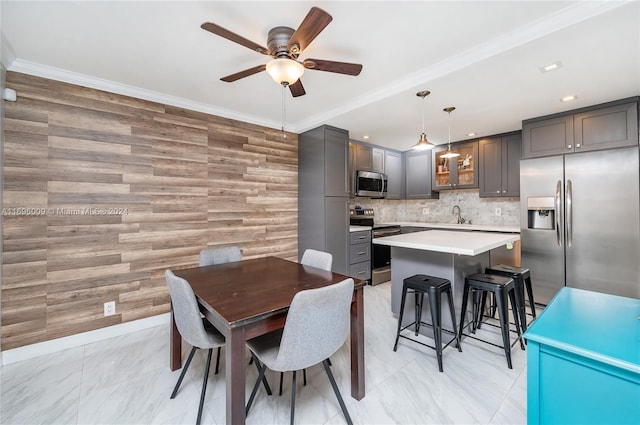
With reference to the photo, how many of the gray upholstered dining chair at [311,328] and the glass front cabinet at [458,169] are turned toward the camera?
1

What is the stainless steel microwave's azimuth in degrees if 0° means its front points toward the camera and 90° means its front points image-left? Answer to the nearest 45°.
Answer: approximately 315°

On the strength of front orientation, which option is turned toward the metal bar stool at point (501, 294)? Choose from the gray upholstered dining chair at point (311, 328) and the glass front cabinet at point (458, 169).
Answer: the glass front cabinet

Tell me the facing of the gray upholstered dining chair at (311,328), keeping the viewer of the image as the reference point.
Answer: facing away from the viewer and to the left of the viewer

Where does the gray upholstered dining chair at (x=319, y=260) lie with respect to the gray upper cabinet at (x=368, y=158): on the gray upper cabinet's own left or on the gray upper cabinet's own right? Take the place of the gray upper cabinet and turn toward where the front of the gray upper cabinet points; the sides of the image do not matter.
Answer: on the gray upper cabinet's own right

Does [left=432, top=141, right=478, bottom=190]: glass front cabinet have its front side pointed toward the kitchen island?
yes

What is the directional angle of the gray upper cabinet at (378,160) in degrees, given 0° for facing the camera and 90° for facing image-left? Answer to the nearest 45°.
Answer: approximately 315°

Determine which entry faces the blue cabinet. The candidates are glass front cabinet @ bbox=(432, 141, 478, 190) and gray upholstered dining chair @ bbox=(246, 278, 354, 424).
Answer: the glass front cabinet

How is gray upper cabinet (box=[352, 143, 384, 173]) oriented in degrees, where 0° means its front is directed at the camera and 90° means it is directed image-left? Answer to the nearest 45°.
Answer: approximately 315°

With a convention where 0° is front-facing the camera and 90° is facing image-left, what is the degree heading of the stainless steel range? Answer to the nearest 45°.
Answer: approximately 315°
